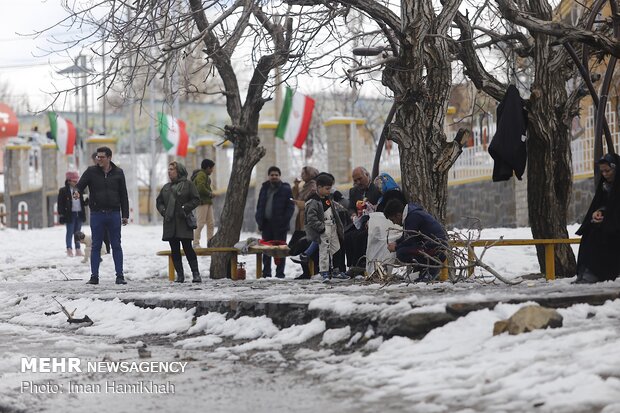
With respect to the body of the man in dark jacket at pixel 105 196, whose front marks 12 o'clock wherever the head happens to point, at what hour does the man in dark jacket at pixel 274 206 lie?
the man in dark jacket at pixel 274 206 is roughly at 8 o'clock from the man in dark jacket at pixel 105 196.

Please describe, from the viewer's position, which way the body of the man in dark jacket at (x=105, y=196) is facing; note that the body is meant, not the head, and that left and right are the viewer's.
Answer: facing the viewer

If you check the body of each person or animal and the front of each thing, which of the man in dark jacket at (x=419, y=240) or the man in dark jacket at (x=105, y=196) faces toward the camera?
the man in dark jacket at (x=105, y=196)

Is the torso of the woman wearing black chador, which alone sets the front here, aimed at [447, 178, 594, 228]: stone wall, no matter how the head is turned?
no

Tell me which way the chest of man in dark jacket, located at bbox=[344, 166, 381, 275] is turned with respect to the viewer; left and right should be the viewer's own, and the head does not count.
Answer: facing the viewer and to the left of the viewer

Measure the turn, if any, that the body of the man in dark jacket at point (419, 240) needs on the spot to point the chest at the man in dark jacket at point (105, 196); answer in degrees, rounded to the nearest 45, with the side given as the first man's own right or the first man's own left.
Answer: approximately 45° to the first man's own right

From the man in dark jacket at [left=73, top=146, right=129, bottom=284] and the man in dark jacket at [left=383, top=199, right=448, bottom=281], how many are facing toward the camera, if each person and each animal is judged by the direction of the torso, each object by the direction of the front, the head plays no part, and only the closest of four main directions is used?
1

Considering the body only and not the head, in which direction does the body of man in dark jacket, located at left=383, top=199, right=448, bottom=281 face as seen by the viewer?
to the viewer's left

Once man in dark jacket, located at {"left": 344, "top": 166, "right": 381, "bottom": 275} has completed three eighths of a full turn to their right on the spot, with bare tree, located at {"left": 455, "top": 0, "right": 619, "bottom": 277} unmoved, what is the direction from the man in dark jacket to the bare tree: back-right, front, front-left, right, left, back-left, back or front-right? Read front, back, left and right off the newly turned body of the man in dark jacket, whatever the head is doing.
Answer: right

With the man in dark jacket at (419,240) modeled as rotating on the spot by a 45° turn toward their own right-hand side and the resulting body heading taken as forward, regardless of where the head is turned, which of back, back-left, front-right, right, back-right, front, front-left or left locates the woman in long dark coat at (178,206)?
front

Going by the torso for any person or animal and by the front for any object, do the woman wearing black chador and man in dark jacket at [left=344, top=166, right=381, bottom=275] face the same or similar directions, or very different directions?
same or similar directions

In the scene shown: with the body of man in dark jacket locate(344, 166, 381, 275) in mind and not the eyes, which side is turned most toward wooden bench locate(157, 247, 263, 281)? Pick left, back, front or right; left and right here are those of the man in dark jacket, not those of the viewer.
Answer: right
